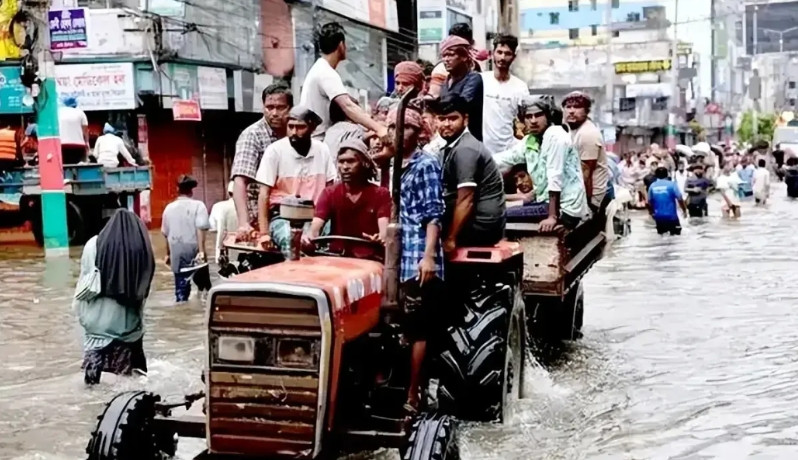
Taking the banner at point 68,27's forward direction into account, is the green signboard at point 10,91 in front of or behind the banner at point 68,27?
behind

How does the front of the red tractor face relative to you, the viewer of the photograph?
facing the viewer and to the left of the viewer

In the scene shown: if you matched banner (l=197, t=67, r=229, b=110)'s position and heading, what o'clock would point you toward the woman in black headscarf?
The woman in black headscarf is roughly at 12 o'clock from the banner.

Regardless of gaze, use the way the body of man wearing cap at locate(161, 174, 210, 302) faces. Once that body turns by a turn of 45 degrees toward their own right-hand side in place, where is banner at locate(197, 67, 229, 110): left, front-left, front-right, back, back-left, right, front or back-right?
front-left

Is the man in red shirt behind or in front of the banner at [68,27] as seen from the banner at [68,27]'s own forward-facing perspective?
in front

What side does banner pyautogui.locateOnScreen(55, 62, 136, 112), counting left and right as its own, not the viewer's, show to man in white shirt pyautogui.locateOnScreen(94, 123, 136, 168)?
front

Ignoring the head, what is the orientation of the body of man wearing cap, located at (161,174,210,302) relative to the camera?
away from the camera

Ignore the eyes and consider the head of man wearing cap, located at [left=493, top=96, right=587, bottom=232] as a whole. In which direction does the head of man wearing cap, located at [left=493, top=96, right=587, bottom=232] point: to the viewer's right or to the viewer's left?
to the viewer's left

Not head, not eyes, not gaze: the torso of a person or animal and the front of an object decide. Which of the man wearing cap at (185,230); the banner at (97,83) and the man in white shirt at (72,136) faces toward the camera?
the banner

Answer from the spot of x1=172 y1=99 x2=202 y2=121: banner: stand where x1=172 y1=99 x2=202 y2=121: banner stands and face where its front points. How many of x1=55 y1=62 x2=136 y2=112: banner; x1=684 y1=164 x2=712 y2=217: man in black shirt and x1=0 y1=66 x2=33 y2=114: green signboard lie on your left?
1

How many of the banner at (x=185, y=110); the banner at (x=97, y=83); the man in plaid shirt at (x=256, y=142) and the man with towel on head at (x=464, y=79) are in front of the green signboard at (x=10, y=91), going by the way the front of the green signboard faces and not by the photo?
2

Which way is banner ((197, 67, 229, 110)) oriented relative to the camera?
toward the camera

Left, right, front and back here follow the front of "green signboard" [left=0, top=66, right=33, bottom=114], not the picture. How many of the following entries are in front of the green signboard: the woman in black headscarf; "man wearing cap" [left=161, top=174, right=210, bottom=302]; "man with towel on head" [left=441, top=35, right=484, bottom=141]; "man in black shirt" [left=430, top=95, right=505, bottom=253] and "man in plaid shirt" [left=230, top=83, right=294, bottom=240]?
5

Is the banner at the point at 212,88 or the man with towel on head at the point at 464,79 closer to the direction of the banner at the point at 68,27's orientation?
the man with towel on head
